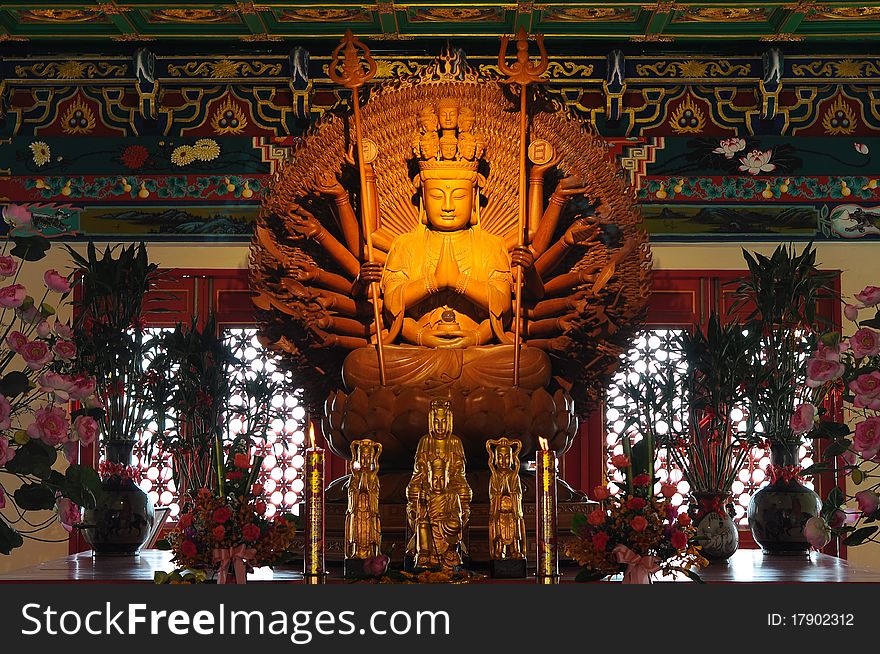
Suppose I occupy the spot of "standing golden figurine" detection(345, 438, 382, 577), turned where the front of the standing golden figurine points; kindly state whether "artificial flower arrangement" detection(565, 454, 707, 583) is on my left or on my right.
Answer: on my left

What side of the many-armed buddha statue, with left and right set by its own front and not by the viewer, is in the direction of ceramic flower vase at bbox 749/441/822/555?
left

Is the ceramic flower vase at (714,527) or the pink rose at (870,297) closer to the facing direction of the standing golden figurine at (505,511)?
the pink rose

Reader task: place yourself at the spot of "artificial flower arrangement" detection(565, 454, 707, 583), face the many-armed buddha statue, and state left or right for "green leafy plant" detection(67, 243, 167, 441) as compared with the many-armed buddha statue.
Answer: left

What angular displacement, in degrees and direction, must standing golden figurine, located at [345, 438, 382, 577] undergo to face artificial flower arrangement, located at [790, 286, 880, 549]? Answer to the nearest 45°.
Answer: approximately 90° to its left

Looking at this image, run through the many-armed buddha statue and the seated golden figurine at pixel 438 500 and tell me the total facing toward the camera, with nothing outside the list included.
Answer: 2
